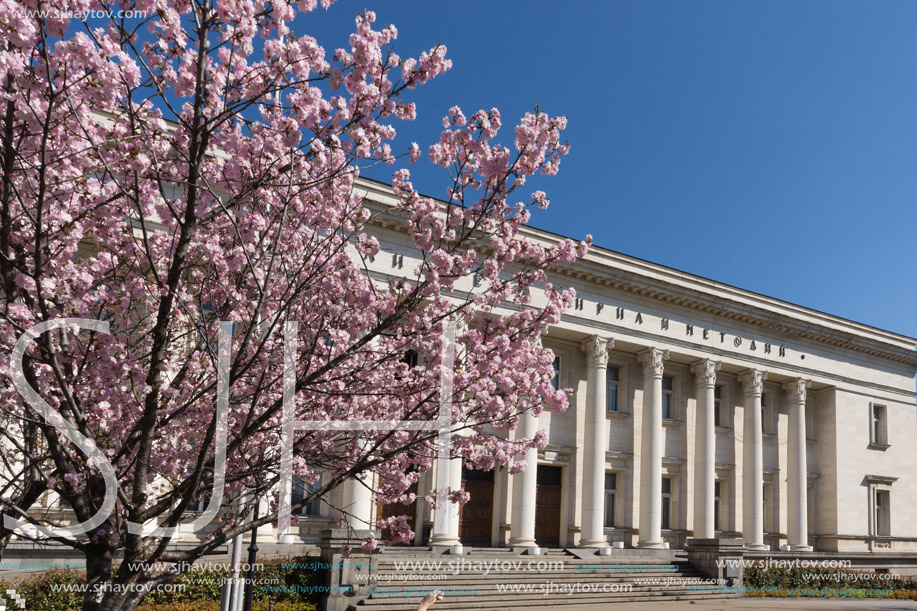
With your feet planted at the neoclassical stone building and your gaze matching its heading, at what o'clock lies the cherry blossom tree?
The cherry blossom tree is roughly at 2 o'clock from the neoclassical stone building.
